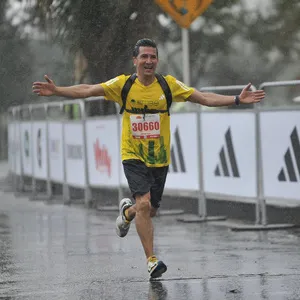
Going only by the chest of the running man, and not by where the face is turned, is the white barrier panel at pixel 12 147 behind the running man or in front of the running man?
behind

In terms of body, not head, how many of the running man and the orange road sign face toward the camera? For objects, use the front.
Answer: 2

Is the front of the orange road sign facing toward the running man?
yes

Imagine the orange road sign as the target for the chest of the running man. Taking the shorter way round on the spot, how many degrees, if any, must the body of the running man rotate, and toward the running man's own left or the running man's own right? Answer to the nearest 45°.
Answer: approximately 180°

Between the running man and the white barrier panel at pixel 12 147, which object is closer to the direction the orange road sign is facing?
the running man

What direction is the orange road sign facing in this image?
toward the camera

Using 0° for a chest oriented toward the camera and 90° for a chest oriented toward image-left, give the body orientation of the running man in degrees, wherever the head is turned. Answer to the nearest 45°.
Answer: approximately 0°
